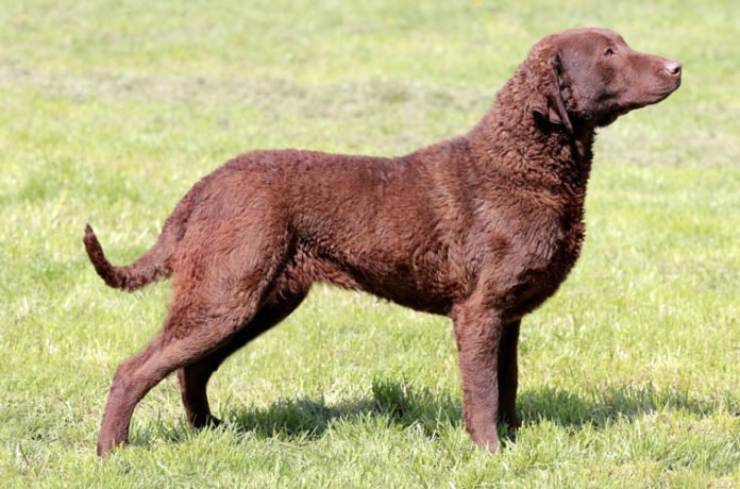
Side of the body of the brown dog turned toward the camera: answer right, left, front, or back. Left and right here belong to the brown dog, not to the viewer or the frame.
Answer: right
